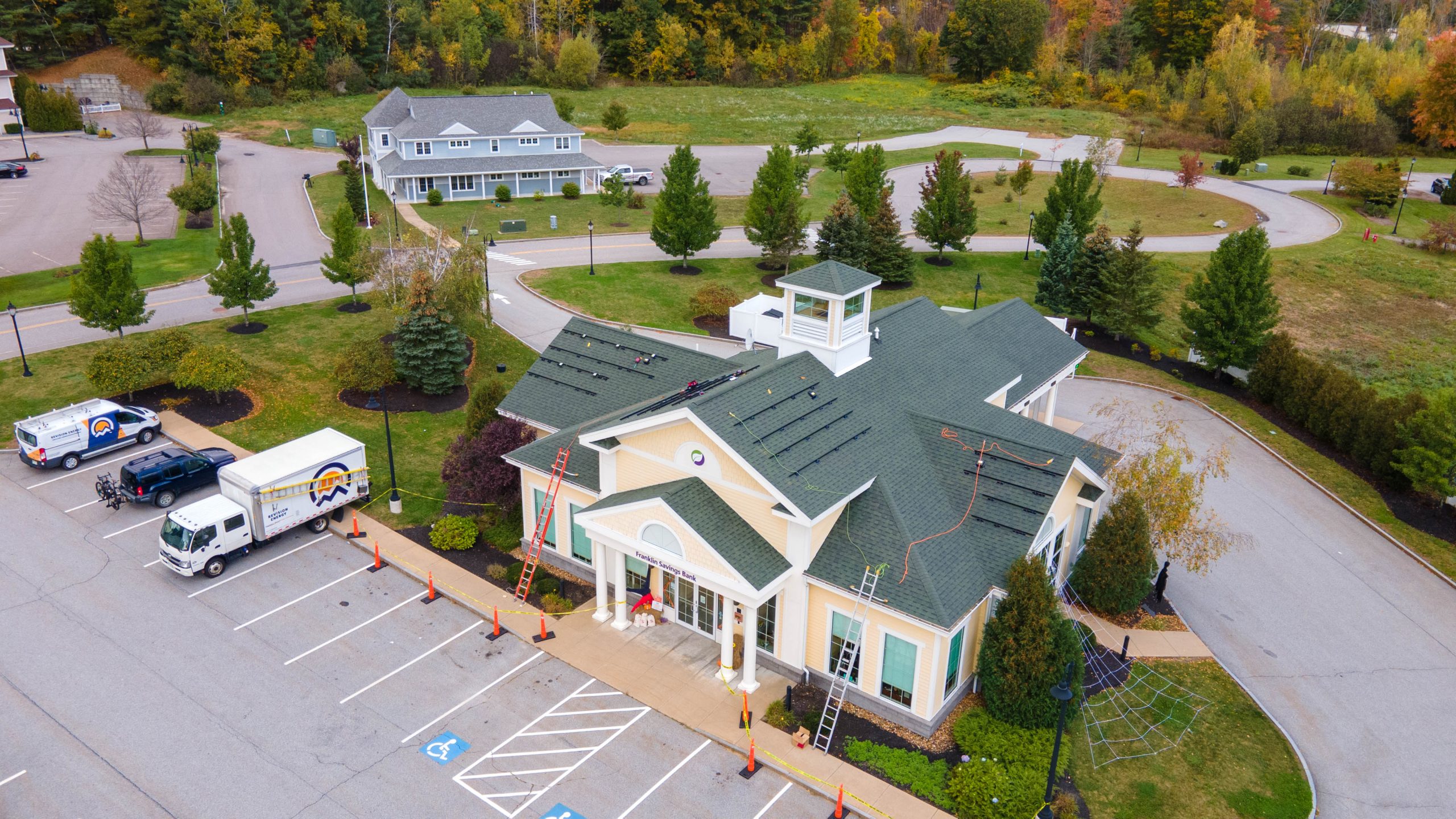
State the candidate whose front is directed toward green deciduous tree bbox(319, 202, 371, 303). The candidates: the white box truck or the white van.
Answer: the white van

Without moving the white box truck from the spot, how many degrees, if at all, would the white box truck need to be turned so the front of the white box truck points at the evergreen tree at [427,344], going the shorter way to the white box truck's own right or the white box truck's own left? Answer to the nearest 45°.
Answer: approximately 180°

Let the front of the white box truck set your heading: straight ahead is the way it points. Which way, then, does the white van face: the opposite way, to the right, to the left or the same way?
the opposite way

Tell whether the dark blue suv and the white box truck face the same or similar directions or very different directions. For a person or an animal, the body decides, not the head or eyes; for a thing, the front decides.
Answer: very different directions

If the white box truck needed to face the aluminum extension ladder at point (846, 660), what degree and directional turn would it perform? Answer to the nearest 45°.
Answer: approximately 90° to its left

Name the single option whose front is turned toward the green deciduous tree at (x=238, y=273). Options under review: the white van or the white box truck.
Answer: the white van

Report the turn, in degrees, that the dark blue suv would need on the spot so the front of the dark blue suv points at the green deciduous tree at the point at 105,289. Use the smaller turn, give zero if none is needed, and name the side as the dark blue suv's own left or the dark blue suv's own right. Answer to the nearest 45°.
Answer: approximately 45° to the dark blue suv's own left

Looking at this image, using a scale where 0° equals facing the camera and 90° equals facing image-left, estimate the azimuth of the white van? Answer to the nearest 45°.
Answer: approximately 225°

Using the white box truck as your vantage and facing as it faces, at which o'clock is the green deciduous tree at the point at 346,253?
The green deciduous tree is roughly at 5 o'clock from the white box truck.

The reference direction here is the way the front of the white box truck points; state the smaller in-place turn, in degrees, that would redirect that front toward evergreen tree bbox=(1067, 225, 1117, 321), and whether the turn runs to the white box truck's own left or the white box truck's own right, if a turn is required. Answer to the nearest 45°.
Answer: approximately 135° to the white box truck's own left

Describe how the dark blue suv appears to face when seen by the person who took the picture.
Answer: facing away from the viewer and to the right of the viewer

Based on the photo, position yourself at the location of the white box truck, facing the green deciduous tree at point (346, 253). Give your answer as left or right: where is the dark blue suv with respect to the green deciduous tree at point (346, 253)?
left

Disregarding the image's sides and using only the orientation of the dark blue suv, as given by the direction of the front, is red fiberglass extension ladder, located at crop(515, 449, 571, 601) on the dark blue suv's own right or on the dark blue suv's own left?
on the dark blue suv's own right

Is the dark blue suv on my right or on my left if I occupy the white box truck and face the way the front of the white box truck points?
on my right

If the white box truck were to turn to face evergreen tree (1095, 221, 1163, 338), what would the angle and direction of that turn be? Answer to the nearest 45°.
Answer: approximately 135° to its left
